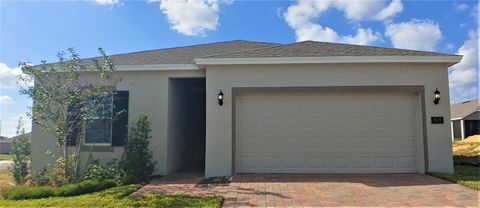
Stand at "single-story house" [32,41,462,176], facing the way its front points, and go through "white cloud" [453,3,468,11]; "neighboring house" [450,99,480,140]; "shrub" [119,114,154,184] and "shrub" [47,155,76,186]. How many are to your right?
2

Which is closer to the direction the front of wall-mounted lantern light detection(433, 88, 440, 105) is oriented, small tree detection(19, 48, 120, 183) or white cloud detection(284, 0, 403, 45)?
the small tree

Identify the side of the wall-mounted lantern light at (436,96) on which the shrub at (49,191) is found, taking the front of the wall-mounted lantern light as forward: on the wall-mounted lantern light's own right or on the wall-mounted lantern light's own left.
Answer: on the wall-mounted lantern light's own right

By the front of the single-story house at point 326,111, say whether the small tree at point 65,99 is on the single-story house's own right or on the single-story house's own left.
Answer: on the single-story house's own right

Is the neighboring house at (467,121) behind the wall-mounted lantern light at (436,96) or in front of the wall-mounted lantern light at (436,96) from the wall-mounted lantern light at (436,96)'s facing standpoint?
behind

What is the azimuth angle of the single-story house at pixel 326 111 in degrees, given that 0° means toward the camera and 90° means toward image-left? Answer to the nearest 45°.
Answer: approximately 0°

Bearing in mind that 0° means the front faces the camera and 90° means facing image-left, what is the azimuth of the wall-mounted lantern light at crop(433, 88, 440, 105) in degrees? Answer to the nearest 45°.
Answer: approximately 0°

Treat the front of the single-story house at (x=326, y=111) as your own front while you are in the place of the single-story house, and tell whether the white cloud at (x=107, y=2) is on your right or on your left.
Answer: on your right

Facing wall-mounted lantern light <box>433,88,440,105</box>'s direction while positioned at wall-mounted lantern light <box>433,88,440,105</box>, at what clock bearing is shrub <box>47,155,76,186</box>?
The shrub is roughly at 2 o'clock from the wall-mounted lantern light.
